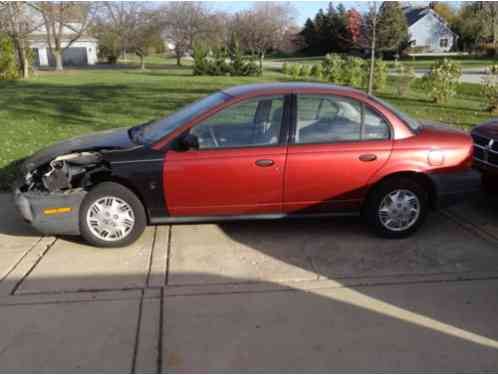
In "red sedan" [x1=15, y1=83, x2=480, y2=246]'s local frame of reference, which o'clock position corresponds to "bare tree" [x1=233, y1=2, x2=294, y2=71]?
The bare tree is roughly at 3 o'clock from the red sedan.

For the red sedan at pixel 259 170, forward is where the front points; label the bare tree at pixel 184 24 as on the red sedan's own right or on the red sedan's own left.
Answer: on the red sedan's own right

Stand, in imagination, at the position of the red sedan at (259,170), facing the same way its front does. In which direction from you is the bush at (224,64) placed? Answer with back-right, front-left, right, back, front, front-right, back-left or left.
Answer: right

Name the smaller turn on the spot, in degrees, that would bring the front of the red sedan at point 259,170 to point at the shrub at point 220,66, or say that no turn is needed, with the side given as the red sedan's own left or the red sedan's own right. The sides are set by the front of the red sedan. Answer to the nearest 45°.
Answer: approximately 90° to the red sedan's own right

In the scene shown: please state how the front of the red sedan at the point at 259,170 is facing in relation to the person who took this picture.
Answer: facing to the left of the viewer

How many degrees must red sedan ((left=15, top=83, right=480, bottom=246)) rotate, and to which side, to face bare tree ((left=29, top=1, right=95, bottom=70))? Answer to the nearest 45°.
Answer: approximately 45° to its right

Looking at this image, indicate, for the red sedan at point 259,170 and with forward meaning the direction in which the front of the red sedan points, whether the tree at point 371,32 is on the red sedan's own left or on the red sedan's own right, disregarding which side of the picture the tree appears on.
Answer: on the red sedan's own right

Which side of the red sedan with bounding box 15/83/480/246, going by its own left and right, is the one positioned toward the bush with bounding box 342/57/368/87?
right

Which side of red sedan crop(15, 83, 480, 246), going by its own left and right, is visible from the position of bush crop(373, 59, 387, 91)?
right
